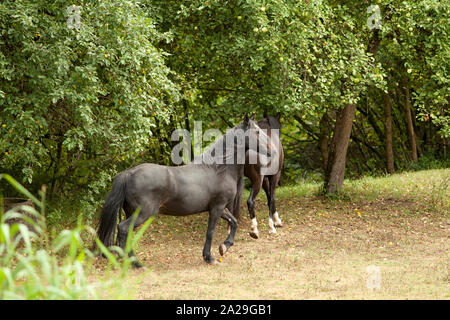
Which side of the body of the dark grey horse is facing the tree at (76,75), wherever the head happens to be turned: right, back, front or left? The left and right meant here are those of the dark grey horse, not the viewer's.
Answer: back

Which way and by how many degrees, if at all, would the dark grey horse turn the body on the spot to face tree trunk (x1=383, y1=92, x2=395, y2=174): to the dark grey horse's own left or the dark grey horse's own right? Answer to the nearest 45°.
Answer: approximately 45° to the dark grey horse's own left

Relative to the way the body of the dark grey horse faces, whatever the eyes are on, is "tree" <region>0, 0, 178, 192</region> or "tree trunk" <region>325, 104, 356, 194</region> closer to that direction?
the tree trunk

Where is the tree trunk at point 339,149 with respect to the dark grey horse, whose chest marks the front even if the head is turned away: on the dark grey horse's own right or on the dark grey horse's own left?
on the dark grey horse's own left

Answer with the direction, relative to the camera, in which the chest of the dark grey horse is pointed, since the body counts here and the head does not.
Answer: to the viewer's right

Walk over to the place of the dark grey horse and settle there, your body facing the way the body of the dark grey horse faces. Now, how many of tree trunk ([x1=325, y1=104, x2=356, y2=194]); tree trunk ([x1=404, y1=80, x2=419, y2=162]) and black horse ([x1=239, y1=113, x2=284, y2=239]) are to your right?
0

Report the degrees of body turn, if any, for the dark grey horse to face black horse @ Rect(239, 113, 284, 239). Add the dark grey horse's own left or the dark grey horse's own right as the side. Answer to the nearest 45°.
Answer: approximately 45° to the dark grey horse's own left

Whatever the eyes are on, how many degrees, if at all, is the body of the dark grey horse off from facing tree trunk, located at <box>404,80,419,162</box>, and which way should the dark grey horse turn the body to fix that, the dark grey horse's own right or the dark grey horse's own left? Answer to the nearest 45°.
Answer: approximately 45° to the dark grey horse's own left

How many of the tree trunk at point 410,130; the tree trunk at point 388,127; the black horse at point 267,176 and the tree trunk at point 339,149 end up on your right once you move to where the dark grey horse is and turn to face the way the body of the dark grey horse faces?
0

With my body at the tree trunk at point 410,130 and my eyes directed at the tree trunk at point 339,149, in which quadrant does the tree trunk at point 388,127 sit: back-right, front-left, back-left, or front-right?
front-right
